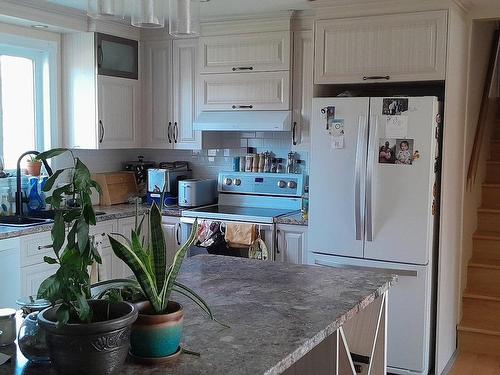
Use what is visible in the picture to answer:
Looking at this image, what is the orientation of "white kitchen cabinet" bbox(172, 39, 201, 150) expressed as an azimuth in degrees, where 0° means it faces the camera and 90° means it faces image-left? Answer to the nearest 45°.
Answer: approximately 45°

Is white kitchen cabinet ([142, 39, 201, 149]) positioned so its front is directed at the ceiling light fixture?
yes

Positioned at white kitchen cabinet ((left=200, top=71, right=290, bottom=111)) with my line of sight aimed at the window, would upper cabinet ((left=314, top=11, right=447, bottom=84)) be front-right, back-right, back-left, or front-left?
back-left

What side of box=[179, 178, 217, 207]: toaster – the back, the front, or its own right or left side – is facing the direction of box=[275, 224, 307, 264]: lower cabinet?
left

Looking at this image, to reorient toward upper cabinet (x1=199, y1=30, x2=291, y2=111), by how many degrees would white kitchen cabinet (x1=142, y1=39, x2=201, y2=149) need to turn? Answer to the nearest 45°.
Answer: approximately 45° to its left

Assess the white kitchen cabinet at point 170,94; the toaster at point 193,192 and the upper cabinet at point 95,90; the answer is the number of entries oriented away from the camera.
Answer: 0

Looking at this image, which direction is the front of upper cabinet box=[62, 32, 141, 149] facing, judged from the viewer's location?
facing the viewer and to the right of the viewer

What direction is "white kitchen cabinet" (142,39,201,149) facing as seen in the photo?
toward the camera

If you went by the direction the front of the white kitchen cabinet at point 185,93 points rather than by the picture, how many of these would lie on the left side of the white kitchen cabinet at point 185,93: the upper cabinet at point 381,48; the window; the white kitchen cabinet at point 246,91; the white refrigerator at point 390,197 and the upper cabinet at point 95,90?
3
